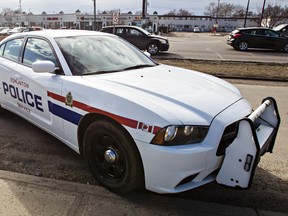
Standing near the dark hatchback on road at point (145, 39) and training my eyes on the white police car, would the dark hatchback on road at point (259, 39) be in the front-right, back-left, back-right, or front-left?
back-left

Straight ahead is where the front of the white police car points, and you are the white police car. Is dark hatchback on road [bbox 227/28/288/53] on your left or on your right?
on your left

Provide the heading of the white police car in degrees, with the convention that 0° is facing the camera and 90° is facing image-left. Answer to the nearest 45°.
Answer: approximately 315°

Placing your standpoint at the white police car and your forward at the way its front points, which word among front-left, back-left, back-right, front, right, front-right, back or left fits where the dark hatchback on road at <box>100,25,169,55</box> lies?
back-left
